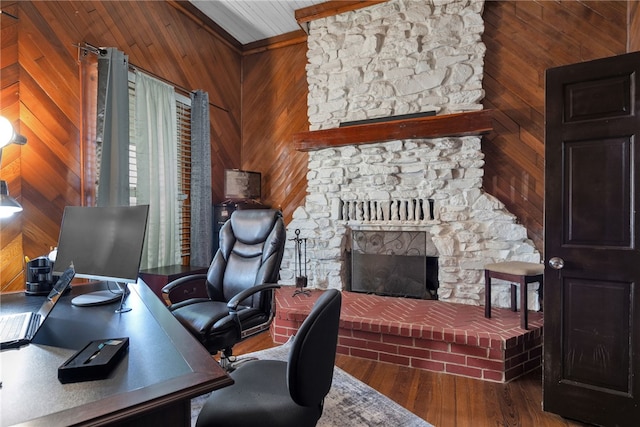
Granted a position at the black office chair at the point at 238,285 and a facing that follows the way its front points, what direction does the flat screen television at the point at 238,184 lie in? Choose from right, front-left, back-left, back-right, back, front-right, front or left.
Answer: back-right

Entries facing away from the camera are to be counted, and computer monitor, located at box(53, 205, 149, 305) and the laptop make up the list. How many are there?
0

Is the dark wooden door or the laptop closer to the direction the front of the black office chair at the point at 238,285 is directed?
the laptop

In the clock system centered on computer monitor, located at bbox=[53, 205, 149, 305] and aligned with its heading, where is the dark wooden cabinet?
The dark wooden cabinet is roughly at 5 o'clock from the computer monitor.

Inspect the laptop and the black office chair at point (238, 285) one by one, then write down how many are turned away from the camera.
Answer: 0

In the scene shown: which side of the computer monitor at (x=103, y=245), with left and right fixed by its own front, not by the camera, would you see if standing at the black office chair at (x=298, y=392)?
left

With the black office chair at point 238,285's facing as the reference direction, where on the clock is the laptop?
The laptop is roughly at 12 o'clock from the black office chair.

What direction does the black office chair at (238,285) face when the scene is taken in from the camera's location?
facing the viewer and to the left of the viewer

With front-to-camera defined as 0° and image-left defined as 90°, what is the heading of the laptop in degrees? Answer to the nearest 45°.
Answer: approximately 90°

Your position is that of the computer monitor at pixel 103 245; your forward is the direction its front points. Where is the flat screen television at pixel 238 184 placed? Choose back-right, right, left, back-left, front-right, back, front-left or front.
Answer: back
